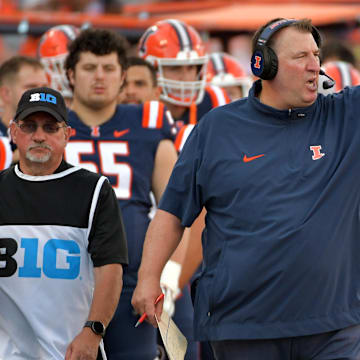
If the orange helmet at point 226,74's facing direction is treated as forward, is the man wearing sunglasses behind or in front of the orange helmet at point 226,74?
in front

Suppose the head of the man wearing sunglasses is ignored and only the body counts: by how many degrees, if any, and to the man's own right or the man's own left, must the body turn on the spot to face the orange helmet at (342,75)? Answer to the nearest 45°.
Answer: approximately 135° to the man's own left

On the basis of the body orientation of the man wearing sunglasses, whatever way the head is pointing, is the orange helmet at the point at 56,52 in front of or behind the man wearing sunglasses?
behind

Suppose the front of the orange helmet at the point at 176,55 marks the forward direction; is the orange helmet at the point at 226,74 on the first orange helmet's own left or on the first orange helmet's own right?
on the first orange helmet's own left

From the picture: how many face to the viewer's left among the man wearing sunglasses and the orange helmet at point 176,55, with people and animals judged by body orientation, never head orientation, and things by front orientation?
0

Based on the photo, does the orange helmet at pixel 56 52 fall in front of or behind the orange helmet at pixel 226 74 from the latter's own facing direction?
in front

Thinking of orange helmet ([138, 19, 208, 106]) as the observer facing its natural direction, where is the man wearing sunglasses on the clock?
The man wearing sunglasses is roughly at 2 o'clock from the orange helmet.
